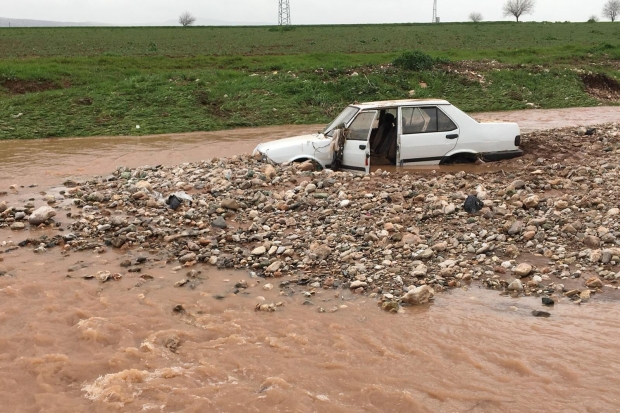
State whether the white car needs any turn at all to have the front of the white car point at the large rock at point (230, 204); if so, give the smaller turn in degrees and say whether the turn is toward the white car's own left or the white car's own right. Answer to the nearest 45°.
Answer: approximately 45° to the white car's own left

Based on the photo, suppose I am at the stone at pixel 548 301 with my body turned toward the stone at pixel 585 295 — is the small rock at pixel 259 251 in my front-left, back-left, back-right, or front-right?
back-left

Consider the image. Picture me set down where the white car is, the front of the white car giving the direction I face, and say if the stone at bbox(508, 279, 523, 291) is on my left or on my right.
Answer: on my left

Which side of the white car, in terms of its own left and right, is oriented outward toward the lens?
left

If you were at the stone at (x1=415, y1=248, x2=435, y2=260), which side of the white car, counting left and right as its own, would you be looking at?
left

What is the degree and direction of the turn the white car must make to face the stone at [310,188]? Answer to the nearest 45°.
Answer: approximately 45° to its left

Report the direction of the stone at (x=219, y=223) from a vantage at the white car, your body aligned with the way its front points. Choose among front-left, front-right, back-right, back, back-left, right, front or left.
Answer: front-left

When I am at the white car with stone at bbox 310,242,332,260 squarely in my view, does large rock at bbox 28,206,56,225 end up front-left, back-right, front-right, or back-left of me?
front-right

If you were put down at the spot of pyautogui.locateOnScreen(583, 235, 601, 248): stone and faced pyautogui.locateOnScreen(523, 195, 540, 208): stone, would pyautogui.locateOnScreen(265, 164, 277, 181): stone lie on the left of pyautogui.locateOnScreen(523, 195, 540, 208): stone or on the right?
left

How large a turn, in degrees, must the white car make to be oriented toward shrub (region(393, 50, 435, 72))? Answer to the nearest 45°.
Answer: approximately 90° to its right

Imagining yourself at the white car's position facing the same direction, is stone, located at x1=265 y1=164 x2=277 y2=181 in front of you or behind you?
in front

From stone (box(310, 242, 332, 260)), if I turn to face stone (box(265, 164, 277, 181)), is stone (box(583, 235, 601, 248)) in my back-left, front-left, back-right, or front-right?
back-right

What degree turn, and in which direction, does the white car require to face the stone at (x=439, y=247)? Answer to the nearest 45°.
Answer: approximately 90° to its left

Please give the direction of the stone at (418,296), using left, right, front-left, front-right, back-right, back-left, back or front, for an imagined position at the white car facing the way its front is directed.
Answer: left

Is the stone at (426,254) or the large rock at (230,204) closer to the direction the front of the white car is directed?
the large rock
